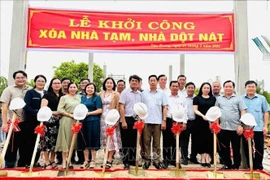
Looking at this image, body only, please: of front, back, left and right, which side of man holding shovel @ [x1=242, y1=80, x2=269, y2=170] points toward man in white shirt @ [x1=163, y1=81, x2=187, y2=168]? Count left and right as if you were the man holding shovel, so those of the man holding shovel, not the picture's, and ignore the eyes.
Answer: right

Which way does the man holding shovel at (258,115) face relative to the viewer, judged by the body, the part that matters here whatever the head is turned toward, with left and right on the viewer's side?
facing the viewer

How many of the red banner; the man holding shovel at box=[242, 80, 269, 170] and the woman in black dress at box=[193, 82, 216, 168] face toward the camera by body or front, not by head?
3

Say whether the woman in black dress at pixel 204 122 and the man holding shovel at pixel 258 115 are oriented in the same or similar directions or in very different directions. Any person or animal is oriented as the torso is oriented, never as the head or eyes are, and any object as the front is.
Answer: same or similar directions

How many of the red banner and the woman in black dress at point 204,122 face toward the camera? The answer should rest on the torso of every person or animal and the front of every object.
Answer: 2

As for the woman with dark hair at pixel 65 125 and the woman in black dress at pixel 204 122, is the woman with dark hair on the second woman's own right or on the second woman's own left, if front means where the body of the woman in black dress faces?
on the second woman's own right

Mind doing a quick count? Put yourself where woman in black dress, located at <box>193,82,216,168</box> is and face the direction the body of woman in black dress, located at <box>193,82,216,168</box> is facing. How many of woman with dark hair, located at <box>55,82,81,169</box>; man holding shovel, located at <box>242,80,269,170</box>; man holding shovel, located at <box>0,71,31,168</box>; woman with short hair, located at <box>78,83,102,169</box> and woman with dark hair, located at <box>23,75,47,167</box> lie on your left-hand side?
1

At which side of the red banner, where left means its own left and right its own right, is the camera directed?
front

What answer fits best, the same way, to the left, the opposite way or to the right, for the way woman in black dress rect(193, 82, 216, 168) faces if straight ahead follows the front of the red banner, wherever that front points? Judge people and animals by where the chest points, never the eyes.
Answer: the same way

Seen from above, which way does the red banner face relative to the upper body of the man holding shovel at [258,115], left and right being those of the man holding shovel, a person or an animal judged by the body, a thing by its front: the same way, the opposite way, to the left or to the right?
the same way

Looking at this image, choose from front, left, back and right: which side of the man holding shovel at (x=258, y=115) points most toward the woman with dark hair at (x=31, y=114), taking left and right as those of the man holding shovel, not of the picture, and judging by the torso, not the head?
right
